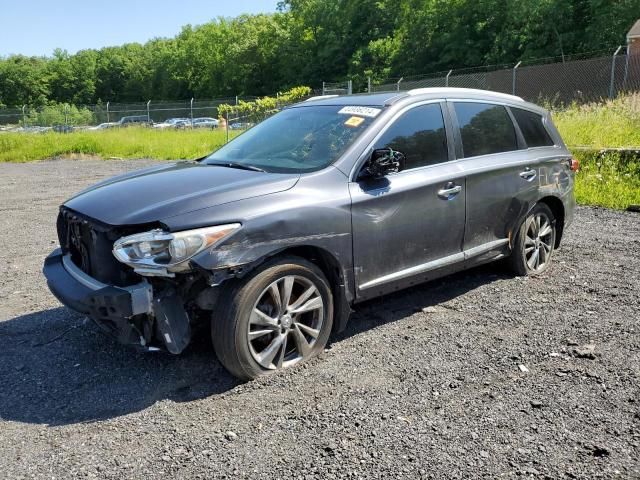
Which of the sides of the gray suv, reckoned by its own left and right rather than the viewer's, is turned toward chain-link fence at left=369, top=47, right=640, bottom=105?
back

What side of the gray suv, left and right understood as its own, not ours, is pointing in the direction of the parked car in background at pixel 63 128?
right

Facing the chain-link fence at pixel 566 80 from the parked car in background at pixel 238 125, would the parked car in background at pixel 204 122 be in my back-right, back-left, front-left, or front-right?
back-right

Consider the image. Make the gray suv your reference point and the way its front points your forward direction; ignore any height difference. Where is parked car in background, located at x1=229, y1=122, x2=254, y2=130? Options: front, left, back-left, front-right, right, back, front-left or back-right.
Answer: back-right

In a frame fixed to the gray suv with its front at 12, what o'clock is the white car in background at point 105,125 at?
The white car in background is roughly at 4 o'clock from the gray suv.

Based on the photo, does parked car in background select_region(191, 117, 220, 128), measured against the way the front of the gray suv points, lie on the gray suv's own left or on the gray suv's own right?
on the gray suv's own right

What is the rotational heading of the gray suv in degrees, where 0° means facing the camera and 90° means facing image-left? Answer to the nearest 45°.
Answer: approximately 45°

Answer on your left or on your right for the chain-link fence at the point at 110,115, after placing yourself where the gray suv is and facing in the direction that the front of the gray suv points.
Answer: on your right

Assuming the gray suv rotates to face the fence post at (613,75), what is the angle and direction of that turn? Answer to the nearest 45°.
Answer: approximately 180°

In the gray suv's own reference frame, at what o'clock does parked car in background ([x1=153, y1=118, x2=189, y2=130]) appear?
The parked car in background is roughly at 4 o'clock from the gray suv.
